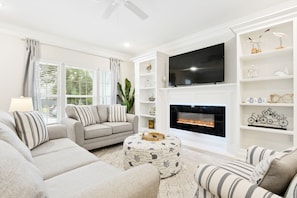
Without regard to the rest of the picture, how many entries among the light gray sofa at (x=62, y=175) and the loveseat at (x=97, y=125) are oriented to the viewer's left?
0

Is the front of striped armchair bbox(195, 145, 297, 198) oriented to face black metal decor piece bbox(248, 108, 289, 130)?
no

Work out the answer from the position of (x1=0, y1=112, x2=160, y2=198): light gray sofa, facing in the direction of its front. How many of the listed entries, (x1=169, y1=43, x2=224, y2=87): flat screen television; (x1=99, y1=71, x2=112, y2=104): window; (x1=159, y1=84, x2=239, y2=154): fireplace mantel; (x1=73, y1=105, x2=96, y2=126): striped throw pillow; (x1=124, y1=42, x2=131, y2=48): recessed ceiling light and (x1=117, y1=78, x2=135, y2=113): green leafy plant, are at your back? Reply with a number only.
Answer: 0

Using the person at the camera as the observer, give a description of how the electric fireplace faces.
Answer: facing the viewer and to the left of the viewer

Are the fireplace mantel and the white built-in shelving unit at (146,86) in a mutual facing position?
no

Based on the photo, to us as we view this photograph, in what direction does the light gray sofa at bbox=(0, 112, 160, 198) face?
facing away from the viewer and to the right of the viewer

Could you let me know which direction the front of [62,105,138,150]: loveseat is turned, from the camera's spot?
facing the viewer and to the right of the viewer

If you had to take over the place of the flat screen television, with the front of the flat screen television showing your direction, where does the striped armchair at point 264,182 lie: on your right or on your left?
on your left

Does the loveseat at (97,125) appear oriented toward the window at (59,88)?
no

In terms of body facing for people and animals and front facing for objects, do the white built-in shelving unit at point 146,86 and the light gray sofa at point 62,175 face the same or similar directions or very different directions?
very different directions

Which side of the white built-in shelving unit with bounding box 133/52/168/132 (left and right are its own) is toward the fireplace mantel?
left

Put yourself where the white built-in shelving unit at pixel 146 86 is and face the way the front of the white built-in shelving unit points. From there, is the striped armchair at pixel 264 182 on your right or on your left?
on your left

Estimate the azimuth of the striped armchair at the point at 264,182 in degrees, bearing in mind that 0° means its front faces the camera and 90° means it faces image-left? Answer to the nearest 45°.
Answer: approximately 135°

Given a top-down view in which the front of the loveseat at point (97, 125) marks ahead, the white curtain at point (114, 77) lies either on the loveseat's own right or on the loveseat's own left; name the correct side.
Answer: on the loveseat's own left

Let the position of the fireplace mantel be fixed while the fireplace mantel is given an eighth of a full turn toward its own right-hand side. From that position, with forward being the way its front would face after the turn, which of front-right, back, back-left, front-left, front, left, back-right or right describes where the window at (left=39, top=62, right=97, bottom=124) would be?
front

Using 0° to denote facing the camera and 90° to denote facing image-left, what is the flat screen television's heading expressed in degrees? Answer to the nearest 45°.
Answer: approximately 45°

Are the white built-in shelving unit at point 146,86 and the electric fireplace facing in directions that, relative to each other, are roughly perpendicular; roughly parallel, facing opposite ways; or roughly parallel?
roughly parallel
